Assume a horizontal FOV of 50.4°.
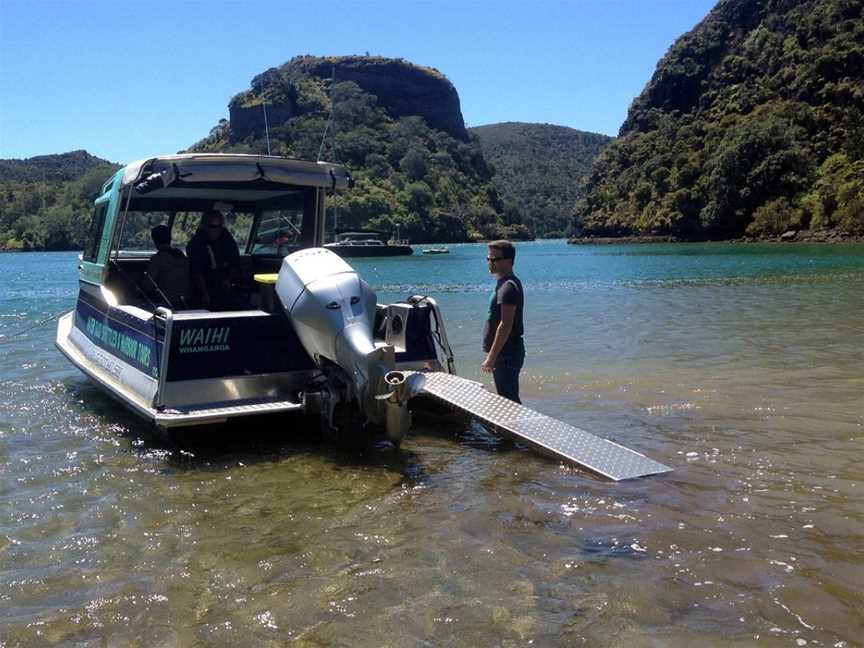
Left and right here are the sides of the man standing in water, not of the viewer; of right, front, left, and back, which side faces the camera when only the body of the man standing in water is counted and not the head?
left

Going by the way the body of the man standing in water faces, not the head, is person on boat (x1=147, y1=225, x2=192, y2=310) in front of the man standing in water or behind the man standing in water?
in front

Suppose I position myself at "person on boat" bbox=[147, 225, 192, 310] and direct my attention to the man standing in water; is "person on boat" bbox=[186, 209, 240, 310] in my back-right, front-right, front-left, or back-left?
front-left

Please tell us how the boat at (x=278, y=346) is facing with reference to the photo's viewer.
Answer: facing away from the viewer and to the left of the viewer

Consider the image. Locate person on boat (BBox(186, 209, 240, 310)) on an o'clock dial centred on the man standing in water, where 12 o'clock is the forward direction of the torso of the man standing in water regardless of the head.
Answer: The person on boat is roughly at 1 o'clock from the man standing in water.

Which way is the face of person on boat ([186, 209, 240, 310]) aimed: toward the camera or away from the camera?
toward the camera
